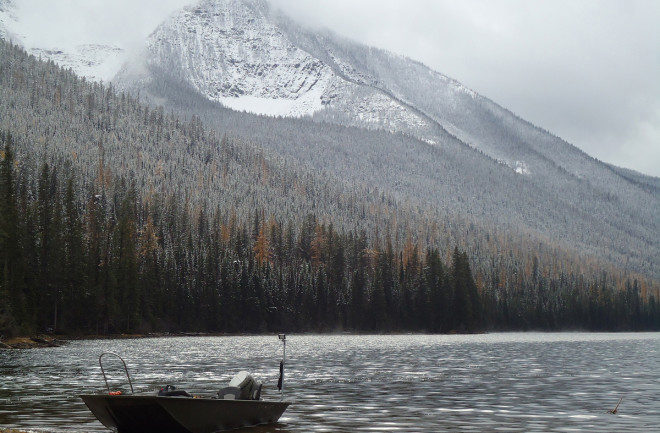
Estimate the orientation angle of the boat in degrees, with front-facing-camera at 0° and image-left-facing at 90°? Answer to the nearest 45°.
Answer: approximately 45°
